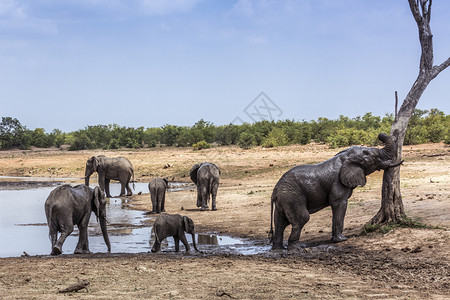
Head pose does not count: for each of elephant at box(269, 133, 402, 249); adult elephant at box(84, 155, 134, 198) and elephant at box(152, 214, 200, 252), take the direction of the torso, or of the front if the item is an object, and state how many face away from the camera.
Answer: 0

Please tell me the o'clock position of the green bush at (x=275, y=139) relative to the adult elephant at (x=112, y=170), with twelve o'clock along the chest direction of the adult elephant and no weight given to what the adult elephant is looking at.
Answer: The green bush is roughly at 4 o'clock from the adult elephant.

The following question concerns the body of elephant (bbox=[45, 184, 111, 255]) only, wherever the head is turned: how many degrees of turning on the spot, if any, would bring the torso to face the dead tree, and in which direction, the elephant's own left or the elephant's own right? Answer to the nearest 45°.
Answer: approximately 45° to the elephant's own right

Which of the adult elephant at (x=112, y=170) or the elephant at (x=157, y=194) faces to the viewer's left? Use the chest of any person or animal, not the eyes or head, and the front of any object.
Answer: the adult elephant

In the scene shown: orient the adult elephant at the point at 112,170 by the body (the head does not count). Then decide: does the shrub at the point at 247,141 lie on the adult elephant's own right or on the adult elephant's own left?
on the adult elephant's own right

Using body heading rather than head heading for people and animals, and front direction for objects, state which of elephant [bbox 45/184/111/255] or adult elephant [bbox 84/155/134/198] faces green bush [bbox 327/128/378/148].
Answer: the elephant

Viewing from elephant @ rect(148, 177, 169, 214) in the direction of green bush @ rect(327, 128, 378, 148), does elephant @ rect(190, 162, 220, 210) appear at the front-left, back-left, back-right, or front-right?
front-right

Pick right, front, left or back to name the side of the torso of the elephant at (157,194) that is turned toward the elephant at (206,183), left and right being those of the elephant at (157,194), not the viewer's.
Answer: right

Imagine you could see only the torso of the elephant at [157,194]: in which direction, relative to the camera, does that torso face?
away from the camera

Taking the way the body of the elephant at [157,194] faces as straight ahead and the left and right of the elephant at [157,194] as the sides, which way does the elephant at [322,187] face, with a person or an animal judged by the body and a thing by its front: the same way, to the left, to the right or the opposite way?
to the right

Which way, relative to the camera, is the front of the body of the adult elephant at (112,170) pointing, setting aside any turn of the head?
to the viewer's left

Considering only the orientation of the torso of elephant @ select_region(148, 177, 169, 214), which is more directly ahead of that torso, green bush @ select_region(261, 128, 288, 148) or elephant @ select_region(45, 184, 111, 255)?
the green bush

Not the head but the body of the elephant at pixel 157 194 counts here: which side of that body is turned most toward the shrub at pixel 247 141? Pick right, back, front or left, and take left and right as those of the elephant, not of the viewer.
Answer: front

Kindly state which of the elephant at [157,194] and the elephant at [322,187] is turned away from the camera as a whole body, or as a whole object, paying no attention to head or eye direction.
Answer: the elephant at [157,194]

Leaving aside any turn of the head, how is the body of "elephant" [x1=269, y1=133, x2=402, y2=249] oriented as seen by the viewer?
to the viewer's right
